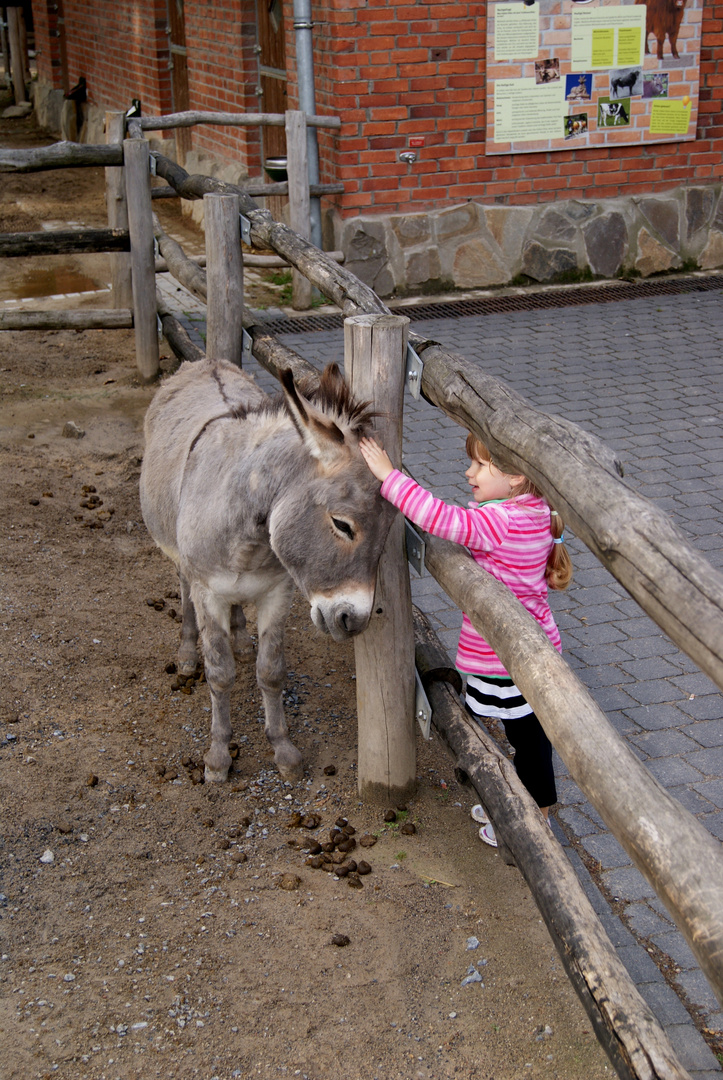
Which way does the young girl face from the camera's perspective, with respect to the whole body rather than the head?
to the viewer's left

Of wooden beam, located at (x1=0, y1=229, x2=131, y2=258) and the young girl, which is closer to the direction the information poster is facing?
the young girl

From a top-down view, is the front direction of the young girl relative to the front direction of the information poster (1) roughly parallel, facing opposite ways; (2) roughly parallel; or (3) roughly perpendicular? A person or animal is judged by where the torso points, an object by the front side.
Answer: roughly perpendicular

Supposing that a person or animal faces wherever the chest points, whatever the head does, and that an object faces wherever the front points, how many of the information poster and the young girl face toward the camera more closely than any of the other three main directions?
1

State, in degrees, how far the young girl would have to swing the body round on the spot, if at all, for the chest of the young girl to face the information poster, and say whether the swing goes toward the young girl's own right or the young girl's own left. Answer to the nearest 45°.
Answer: approximately 90° to the young girl's own right

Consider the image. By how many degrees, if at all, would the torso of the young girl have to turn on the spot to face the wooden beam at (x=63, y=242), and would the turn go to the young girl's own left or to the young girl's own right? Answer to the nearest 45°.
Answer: approximately 45° to the young girl's own right

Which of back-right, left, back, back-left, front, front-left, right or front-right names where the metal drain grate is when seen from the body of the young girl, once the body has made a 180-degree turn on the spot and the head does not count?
left

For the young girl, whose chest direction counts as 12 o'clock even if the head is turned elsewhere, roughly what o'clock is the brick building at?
The brick building is roughly at 3 o'clock from the young girl.

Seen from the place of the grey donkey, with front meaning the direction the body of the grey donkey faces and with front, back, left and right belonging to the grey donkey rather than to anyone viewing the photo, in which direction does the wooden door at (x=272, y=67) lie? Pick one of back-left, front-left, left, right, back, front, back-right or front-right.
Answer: back-left

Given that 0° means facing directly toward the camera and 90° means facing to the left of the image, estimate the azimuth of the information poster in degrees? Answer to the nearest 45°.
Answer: approximately 0°

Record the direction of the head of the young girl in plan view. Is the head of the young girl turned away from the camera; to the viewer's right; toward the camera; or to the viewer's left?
to the viewer's left

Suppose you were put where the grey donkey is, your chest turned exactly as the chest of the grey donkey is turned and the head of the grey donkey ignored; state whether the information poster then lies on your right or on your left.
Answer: on your left
